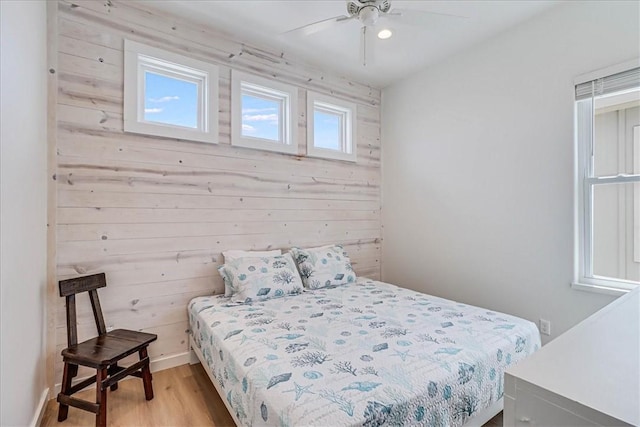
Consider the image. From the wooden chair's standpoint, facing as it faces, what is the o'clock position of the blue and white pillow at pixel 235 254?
The blue and white pillow is roughly at 10 o'clock from the wooden chair.

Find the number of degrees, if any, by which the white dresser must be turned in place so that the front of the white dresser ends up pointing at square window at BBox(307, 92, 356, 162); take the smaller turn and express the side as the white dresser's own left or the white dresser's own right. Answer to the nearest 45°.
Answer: approximately 90° to the white dresser's own right

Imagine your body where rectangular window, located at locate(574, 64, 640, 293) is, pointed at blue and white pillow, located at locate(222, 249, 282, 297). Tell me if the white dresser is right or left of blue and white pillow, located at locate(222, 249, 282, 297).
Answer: left

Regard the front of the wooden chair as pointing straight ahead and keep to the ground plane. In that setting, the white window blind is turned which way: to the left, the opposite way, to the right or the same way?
the opposite way

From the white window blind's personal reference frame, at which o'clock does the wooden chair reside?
The wooden chair is roughly at 12 o'clock from the white window blind.

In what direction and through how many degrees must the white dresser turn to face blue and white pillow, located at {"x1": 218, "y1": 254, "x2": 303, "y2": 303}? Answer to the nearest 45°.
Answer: approximately 90° to its right

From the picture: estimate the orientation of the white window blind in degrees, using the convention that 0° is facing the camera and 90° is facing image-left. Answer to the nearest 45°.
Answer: approximately 45°

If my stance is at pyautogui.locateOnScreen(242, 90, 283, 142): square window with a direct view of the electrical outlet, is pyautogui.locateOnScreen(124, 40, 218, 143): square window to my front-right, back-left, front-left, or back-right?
back-right

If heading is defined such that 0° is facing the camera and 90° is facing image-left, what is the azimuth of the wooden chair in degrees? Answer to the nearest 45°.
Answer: approximately 315°

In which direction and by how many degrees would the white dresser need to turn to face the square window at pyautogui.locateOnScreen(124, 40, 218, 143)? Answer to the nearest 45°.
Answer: approximately 45° to its right

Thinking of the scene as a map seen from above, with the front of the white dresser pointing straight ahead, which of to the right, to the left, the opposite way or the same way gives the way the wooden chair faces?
the opposite way

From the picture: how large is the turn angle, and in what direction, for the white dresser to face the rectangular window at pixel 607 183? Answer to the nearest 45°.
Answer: approximately 135° to its right
